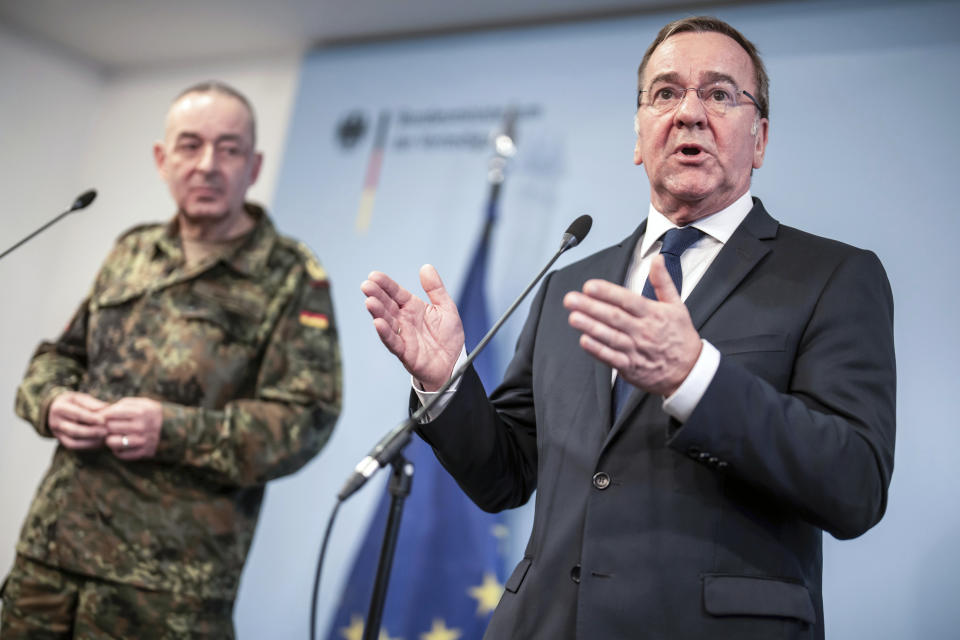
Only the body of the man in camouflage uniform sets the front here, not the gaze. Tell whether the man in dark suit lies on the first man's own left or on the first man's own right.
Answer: on the first man's own left

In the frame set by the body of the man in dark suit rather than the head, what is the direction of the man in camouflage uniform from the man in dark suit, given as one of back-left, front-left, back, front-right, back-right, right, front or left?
right

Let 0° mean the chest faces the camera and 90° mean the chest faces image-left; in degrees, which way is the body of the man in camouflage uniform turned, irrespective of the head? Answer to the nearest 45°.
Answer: approximately 45°

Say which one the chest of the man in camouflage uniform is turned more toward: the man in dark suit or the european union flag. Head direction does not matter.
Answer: the man in dark suit

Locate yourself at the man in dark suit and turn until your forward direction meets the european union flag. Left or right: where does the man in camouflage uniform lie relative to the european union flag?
left

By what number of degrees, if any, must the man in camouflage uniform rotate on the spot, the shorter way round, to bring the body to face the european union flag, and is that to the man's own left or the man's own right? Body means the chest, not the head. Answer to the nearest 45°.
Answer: approximately 180°

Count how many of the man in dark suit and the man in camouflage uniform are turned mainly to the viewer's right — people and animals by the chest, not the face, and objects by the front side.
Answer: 0
